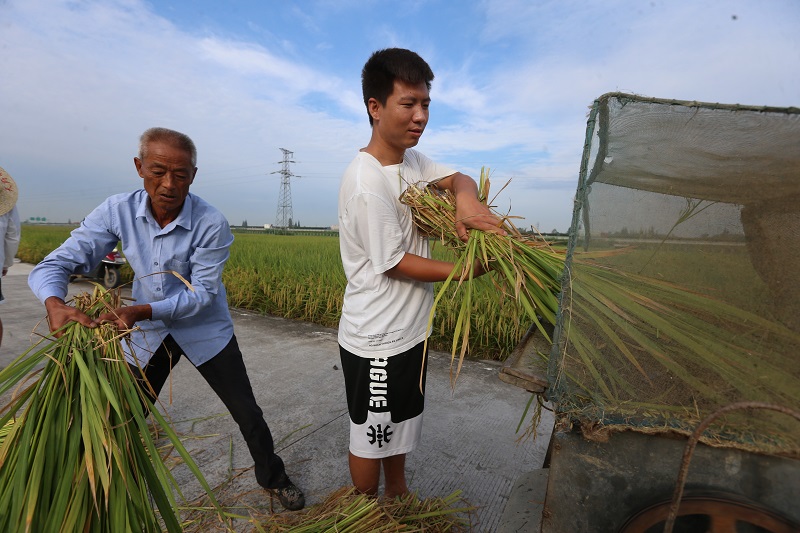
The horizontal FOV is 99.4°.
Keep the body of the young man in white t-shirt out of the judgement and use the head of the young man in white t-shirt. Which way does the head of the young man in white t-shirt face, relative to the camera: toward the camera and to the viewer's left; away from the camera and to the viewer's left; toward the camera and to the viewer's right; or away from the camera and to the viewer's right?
toward the camera and to the viewer's right

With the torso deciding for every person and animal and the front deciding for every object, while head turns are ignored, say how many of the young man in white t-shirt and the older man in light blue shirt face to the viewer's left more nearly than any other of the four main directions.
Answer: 0

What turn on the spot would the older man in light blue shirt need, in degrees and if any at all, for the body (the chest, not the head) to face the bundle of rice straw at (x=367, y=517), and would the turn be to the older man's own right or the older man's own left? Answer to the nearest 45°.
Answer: approximately 45° to the older man's own left

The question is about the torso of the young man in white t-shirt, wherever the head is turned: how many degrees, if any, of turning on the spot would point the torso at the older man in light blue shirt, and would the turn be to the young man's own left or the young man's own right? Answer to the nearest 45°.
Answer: approximately 135° to the young man's own right

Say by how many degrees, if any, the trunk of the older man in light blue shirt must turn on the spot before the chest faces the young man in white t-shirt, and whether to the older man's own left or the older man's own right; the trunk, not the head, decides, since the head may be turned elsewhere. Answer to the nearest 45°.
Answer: approximately 45° to the older man's own left

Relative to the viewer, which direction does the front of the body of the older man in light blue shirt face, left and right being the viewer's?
facing the viewer

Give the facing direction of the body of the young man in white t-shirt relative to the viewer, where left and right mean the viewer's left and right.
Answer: facing the viewer and to the right of the viewer
